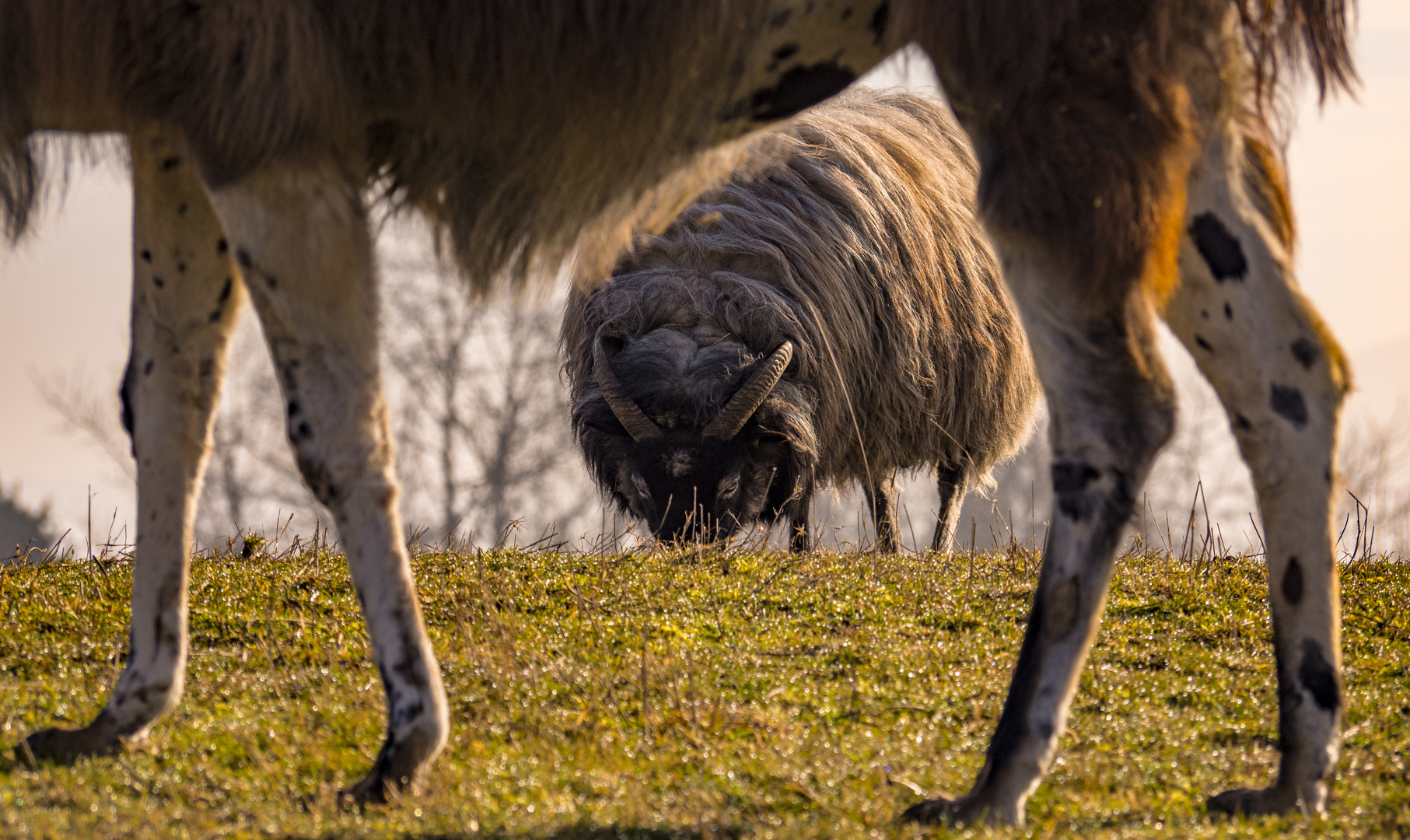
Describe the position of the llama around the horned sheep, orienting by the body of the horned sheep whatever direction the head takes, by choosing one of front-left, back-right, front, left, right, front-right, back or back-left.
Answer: front-left

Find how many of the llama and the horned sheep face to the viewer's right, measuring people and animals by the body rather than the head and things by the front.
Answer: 0

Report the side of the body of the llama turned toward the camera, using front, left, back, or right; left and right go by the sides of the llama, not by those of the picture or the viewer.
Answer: left

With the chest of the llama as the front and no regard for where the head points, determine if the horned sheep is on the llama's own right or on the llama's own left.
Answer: on the llama's own right

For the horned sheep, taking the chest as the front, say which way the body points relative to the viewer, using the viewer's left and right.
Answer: facing the viewer and to the left of the viewer
